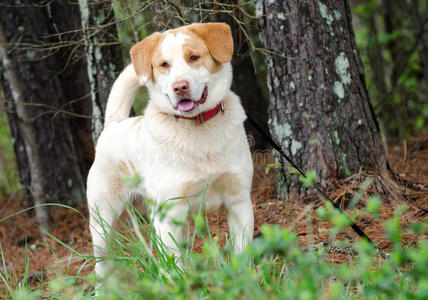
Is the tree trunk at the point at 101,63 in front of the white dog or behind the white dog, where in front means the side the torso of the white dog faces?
behind

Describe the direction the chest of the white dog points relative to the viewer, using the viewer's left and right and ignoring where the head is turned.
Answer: facing the viewer and to the right of the viewer

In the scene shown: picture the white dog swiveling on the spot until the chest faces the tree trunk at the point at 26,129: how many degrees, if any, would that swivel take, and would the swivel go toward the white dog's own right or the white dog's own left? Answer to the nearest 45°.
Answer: approximately 180°

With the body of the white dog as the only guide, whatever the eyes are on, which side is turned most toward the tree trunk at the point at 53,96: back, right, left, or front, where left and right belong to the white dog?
back

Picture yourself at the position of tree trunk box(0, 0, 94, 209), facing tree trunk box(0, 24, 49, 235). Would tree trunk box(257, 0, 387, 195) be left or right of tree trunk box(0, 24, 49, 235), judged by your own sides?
left

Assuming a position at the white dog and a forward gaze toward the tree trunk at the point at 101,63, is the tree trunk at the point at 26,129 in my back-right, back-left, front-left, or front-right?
front-left

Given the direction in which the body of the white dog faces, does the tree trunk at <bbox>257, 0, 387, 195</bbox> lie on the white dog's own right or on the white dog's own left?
on the white dog's own left
